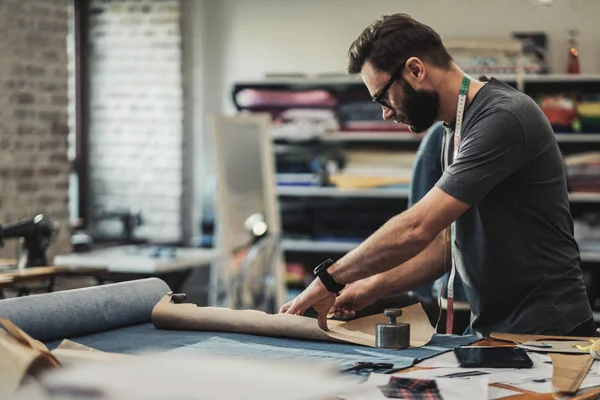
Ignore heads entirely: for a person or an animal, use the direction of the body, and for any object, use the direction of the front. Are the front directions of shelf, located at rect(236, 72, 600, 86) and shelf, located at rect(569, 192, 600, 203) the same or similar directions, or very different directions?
same or similar directions

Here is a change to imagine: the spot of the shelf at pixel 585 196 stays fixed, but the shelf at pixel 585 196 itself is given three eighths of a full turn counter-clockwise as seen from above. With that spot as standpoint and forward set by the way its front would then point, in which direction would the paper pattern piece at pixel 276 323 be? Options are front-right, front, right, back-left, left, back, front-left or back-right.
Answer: back-right

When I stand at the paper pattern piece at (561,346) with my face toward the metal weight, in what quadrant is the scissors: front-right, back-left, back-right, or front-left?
front-left

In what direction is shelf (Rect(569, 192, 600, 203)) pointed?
toward the camera

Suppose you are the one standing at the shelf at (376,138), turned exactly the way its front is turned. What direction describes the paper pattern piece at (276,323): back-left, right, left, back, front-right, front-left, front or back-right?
front

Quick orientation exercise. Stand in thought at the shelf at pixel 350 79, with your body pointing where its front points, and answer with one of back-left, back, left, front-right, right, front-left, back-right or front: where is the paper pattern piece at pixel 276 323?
front

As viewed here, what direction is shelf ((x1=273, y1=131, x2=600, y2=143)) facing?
toward the camera

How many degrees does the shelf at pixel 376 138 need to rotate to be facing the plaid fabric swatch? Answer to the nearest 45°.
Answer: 0° — it already faces it

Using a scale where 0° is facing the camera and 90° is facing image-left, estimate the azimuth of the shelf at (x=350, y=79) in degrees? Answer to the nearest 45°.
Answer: approximately 0°

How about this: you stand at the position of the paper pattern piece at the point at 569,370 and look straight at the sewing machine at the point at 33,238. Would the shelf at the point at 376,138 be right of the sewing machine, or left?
right

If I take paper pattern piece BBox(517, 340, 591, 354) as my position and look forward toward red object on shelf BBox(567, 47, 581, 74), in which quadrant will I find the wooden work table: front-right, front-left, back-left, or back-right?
front-left

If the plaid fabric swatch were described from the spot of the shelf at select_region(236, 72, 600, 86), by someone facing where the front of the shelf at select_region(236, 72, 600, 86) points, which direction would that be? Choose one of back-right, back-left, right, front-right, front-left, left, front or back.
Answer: front
